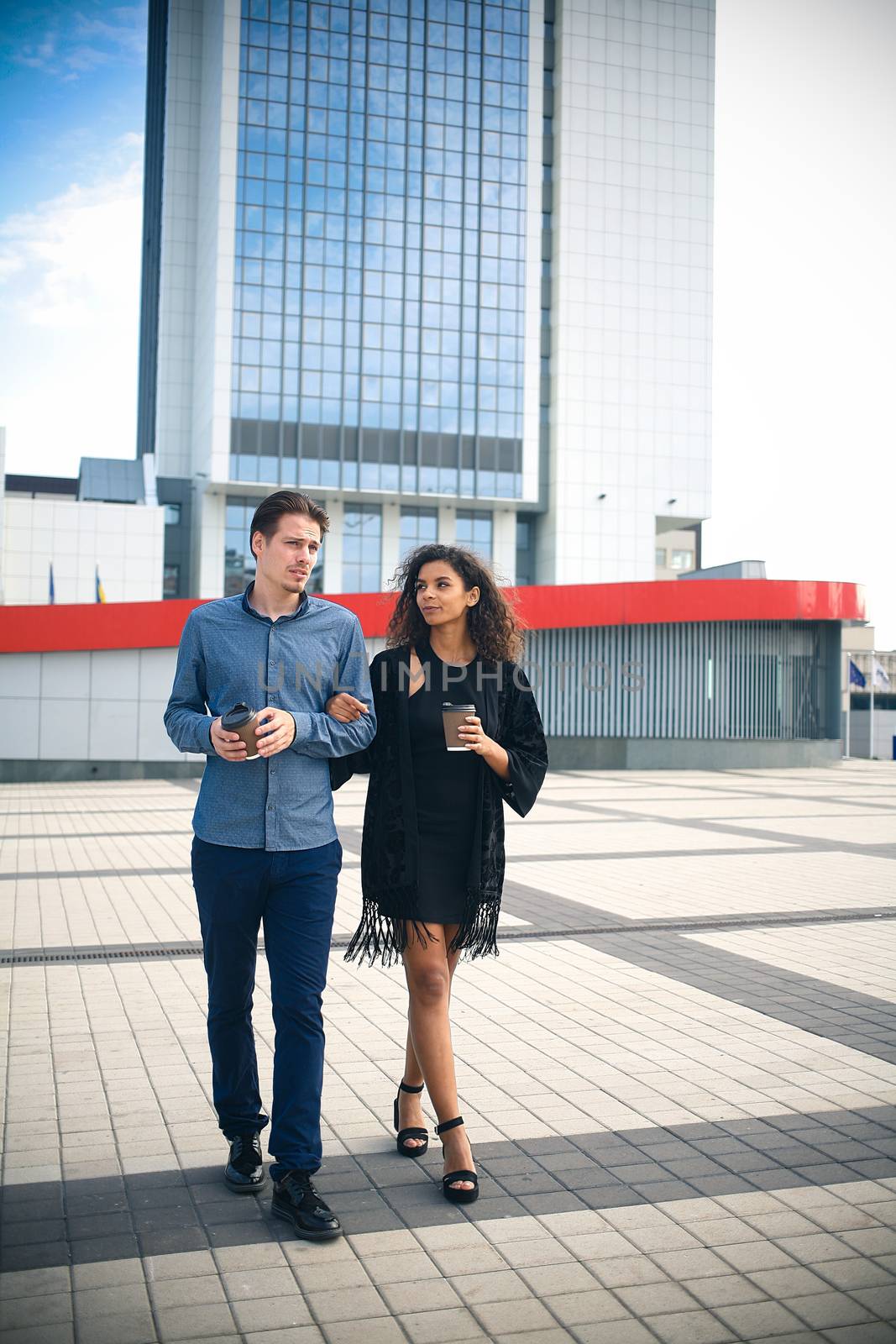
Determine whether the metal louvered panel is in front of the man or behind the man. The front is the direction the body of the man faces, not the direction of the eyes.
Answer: behind

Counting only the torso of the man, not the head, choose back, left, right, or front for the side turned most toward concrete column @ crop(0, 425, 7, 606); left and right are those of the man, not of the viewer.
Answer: back

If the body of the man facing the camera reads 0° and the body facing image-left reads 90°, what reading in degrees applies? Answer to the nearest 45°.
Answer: approximately 0°

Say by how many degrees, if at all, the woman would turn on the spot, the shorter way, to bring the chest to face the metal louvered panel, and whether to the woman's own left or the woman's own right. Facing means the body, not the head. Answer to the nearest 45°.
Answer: approximately 180°

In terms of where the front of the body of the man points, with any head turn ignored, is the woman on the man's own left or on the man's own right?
on the man's own left

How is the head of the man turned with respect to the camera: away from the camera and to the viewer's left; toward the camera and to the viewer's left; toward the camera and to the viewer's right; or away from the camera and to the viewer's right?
toward the camera and to the viewer's right

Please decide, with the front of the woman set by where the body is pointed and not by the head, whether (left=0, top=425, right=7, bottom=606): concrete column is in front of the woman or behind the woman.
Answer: behind

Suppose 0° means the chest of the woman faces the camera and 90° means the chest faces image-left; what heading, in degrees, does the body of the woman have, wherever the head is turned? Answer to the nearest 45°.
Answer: approximately 0°

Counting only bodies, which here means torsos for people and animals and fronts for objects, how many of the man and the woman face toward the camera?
2
